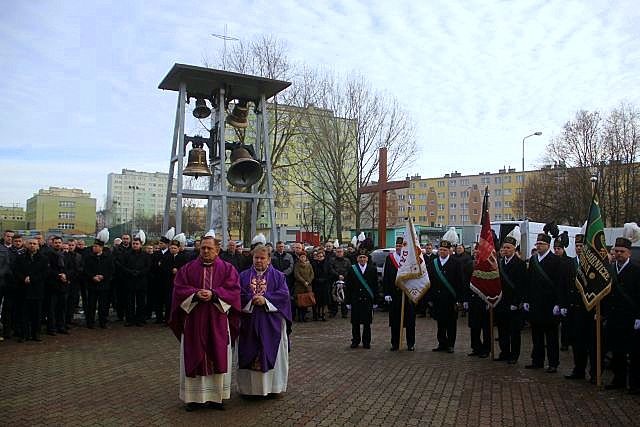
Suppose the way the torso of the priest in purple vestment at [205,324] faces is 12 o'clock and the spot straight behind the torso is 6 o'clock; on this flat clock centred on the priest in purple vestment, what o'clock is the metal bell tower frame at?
The metal bell tower frame is roughly at 6 o'clock from the priest in purple vestment.

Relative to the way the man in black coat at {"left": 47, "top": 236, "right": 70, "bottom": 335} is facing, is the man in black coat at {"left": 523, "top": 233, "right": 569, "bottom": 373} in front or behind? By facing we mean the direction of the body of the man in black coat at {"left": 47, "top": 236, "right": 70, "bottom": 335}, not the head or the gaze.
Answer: in front

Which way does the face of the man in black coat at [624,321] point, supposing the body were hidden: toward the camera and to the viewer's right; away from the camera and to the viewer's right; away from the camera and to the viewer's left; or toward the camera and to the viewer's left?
toward the camera and to the viewer's left

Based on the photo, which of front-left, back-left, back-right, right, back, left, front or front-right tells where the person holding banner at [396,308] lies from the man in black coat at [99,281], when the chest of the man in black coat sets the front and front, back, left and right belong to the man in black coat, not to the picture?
front-left

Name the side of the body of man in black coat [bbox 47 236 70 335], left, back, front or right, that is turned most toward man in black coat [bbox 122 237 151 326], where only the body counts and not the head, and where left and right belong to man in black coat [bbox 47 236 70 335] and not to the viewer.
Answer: left

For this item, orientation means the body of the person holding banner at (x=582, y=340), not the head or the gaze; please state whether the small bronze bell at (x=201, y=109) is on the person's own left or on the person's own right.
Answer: on the person's own right

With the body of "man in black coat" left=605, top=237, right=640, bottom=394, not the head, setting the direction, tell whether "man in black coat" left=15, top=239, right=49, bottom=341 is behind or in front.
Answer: in front

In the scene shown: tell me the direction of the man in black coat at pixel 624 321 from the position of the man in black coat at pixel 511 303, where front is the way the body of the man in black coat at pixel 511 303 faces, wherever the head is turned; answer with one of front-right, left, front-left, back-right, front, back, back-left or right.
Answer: left

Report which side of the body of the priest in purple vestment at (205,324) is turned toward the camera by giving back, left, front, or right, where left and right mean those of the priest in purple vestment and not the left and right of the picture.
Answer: front

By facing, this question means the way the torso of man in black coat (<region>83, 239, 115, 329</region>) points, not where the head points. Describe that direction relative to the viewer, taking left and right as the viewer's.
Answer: facing the viewer

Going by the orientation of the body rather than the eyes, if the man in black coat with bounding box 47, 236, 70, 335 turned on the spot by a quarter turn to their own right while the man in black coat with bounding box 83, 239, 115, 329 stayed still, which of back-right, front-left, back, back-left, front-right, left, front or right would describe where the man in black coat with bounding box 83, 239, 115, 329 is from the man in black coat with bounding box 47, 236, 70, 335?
back

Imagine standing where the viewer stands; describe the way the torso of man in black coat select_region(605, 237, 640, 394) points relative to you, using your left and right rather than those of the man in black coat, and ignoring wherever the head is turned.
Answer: facing the viewer and to the left of the viewer

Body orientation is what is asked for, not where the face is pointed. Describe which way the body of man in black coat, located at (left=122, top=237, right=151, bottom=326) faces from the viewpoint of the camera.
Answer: toward the camera

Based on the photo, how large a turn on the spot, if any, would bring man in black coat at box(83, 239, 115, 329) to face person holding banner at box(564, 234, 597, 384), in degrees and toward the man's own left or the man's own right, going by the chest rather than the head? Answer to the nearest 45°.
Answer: approximately 45° to the man's own left
